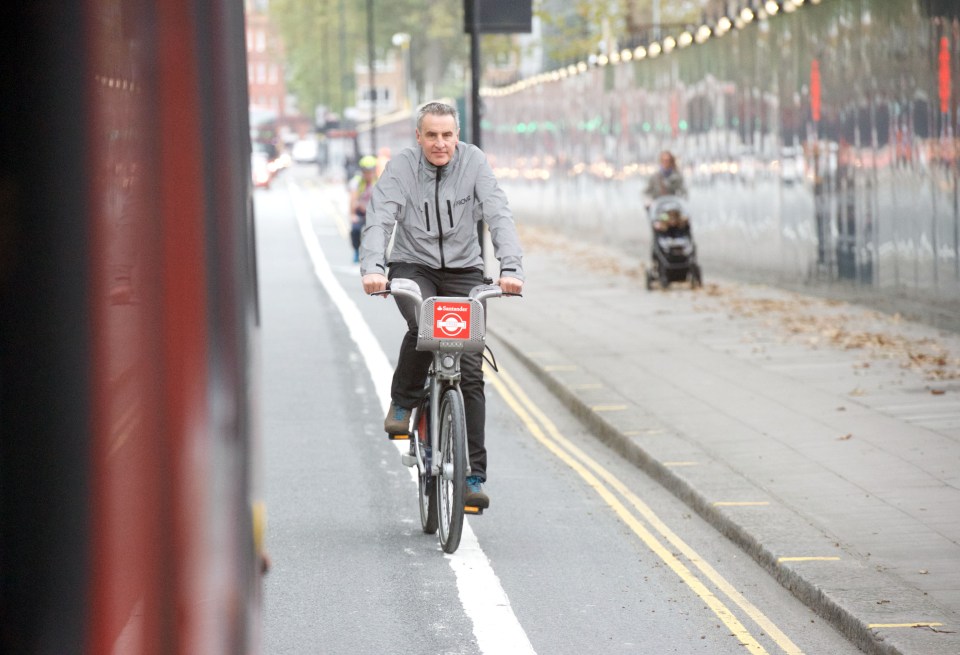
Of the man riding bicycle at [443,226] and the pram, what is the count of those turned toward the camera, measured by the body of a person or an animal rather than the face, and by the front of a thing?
2

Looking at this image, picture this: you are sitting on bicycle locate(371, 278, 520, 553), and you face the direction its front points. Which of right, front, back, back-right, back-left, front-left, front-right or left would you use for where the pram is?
back

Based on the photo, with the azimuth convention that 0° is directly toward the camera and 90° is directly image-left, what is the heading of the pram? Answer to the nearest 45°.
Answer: approximately 0°

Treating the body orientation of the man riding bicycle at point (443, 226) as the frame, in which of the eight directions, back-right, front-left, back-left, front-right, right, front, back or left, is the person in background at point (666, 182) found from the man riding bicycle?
back

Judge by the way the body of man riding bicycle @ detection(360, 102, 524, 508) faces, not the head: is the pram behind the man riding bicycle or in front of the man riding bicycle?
behind

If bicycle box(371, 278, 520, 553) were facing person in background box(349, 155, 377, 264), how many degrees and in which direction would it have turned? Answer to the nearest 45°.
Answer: approximately 180°
